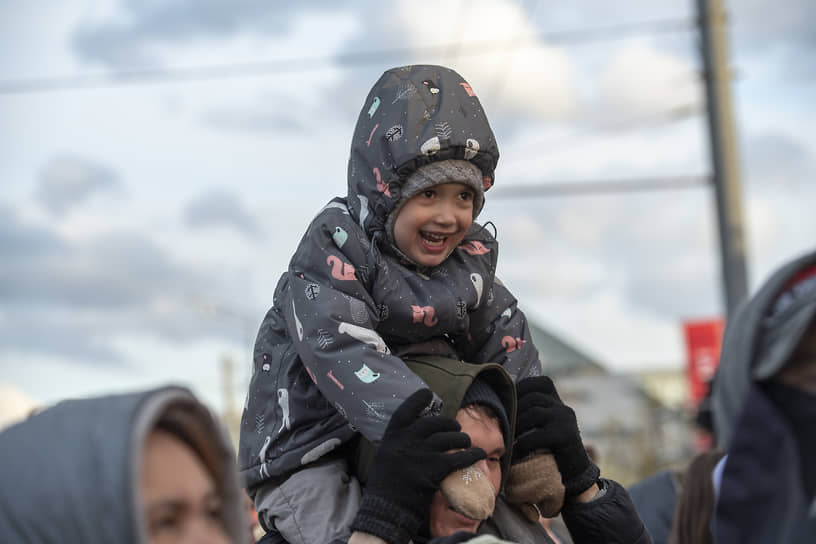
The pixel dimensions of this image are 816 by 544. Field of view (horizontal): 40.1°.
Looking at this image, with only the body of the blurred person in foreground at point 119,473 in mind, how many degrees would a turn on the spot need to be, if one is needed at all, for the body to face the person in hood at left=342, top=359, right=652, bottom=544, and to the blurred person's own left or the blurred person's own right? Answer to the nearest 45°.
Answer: approximately 90° to the blurred person's own left

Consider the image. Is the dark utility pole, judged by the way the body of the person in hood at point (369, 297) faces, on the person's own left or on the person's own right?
on the person's own left

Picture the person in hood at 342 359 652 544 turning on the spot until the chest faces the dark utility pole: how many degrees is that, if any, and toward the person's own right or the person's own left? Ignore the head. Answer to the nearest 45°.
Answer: approximately 135° to the person's own left

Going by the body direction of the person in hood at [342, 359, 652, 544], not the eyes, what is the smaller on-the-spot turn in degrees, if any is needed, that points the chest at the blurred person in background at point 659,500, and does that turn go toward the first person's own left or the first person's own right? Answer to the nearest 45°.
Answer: approximately 135° to the first person's own left

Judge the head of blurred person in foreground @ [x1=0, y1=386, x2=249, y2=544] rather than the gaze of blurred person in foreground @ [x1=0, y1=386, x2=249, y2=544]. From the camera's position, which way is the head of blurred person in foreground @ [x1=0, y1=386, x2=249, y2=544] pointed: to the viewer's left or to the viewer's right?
to the viewer's right

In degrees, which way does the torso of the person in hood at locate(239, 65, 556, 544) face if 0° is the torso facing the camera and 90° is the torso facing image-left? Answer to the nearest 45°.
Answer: approximately 315°

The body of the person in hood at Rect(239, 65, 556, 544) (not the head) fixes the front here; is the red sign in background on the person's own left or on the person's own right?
on the person's own left
